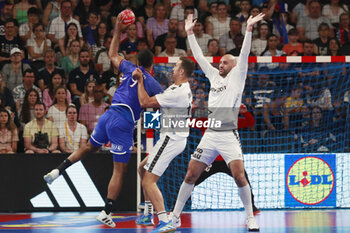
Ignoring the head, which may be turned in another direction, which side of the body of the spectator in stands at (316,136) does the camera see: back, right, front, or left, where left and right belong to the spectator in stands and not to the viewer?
front

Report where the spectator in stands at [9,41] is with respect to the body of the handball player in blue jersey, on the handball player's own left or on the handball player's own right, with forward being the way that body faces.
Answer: on the handball player's own left

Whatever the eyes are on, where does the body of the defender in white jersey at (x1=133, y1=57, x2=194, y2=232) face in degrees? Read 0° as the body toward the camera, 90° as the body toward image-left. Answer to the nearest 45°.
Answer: approximately 90°

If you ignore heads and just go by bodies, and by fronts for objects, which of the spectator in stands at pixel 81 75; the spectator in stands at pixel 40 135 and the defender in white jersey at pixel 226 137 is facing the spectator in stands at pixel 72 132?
the spectator in stands at pixel 81 75

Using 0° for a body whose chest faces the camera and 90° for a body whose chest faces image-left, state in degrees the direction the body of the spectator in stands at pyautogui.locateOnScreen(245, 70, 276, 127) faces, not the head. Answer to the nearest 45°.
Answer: approximately 0°

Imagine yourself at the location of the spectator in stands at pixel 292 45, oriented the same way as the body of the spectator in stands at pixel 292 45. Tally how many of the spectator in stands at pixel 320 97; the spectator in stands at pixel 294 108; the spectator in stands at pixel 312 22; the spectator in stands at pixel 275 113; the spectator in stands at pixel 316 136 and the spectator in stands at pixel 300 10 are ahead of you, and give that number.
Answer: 4

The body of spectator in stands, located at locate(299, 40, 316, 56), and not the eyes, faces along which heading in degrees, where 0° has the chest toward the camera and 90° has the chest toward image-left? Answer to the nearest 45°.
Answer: approximately 0°

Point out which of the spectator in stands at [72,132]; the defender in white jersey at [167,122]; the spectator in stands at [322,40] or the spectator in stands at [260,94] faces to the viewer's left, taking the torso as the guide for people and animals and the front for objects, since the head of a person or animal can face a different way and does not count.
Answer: the defender in white jersey

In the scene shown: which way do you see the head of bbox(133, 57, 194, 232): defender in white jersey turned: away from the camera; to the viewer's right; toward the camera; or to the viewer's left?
to the viewer's left

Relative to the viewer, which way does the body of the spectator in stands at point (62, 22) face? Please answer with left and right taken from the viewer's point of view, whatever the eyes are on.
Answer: facing the viewer

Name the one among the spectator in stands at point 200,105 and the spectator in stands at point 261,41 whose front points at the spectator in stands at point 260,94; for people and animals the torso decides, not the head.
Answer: the spectator in stands at point 261,41

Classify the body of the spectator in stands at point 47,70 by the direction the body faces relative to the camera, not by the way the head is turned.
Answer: toward the camera

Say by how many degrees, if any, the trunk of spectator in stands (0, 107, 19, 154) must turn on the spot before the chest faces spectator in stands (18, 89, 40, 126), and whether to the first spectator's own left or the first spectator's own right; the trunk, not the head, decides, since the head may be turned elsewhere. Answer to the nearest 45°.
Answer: approximately 135° to the first spectator's own left

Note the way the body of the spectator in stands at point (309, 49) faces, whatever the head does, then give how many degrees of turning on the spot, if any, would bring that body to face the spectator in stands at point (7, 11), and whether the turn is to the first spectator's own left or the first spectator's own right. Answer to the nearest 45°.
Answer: approximately 90° to the first spectator's own right

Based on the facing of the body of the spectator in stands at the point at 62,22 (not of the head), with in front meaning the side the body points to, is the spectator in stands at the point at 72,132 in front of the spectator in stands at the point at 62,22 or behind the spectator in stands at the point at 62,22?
in front

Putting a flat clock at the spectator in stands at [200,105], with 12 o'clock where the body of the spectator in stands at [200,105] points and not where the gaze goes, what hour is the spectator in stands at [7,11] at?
the spectator in stands at [7,11] is roughly at 4 o'clock from the spectator in stands at [200,105].

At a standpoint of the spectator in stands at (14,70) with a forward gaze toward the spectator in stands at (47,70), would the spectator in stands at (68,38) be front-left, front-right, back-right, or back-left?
front-left
